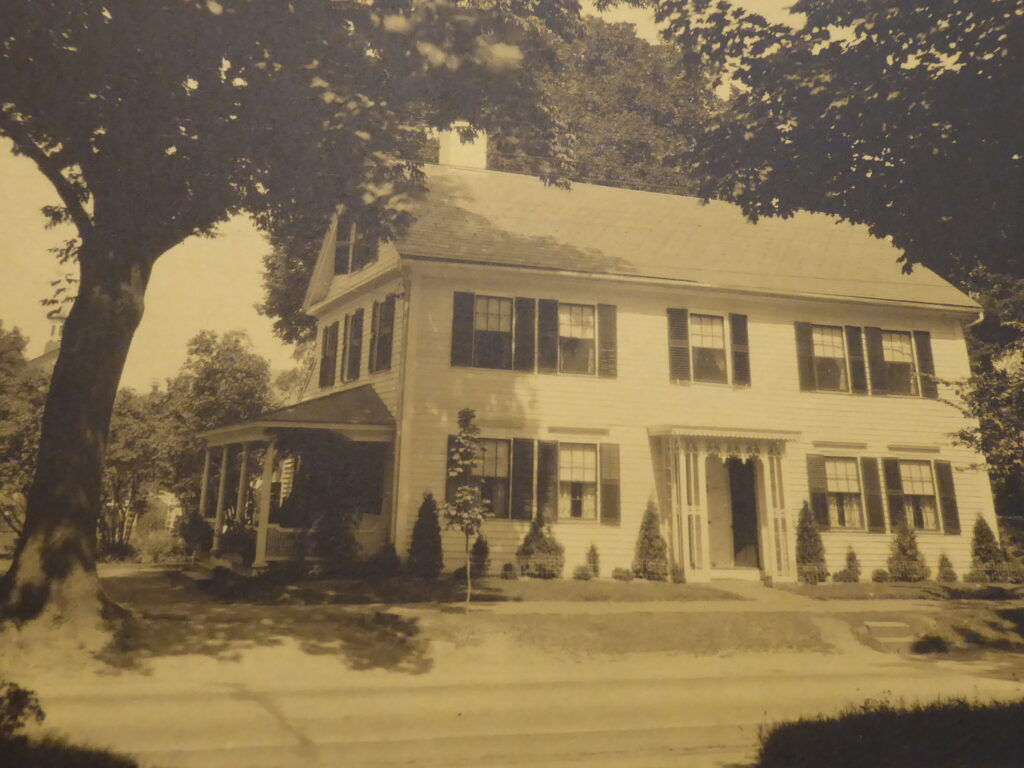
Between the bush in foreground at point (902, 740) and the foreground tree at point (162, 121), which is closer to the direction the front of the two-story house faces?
the bush in foreground

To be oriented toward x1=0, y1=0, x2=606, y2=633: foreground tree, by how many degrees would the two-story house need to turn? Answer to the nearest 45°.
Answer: approximately 90° to its right

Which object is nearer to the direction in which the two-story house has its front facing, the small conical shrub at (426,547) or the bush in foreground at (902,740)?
the bush in foreground

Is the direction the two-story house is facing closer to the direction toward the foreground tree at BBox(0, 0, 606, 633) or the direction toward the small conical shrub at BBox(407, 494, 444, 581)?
the foreground tree

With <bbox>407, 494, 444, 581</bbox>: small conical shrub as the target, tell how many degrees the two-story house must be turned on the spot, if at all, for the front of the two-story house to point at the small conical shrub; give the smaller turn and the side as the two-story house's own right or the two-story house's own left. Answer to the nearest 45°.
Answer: approximately 90° to the two-story house's own right

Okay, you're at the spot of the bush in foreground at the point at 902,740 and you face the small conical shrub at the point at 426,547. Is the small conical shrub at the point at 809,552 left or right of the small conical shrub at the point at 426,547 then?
right

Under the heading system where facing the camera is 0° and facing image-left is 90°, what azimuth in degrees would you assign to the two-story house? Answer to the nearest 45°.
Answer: approximately 315°
